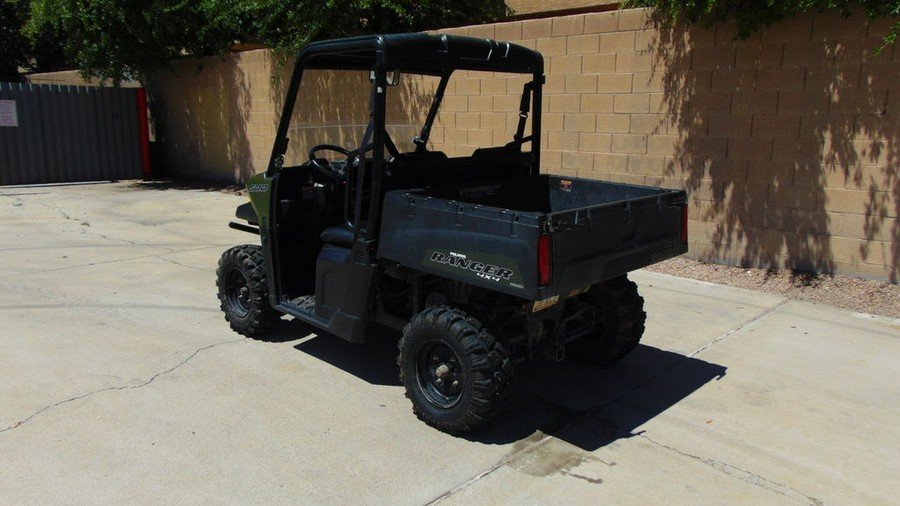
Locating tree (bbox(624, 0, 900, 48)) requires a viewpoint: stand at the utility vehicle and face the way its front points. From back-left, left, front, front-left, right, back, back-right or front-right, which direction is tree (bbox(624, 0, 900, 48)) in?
right

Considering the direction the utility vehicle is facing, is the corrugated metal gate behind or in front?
in front

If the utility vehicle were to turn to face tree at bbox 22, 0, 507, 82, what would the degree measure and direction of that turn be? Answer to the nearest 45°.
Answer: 0° — it already faces it

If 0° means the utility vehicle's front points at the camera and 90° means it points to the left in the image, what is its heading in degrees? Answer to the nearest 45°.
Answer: approximately 135°

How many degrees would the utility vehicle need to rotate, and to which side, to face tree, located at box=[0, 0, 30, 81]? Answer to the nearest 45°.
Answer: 0° — it already faces it
